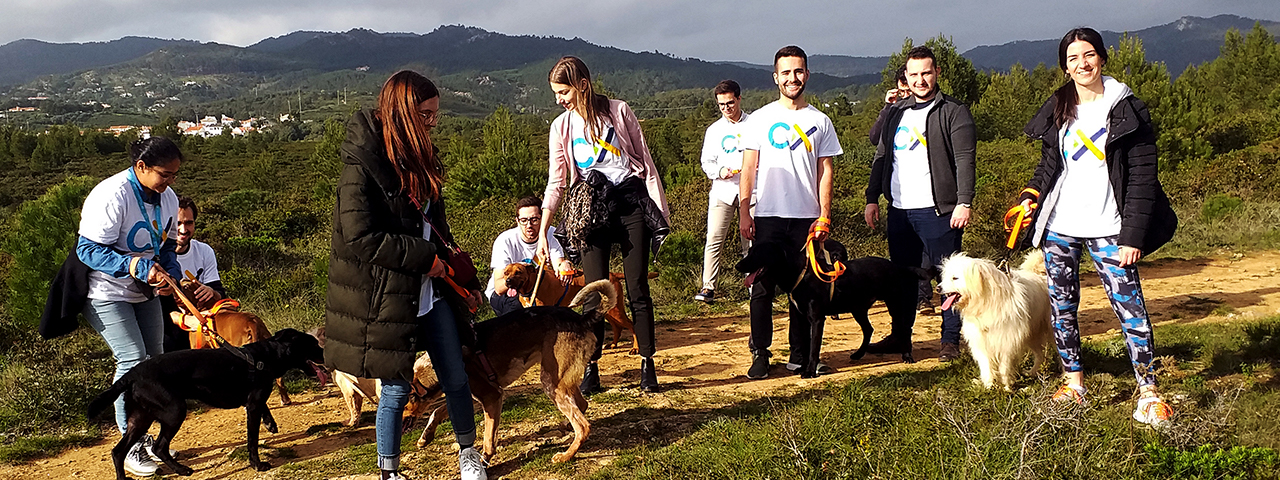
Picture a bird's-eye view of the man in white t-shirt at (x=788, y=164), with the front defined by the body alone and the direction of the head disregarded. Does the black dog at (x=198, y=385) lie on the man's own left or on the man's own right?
on the man's own right

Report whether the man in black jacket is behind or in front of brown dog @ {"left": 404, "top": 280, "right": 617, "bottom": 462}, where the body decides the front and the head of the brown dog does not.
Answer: behind

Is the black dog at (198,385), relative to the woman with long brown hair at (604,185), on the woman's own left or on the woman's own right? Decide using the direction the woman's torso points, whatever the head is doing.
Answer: on the woman's own right

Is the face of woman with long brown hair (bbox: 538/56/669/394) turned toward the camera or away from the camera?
toward the camera

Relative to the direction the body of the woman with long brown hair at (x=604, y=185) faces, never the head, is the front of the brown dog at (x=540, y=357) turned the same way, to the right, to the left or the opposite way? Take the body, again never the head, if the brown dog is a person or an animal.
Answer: to the right

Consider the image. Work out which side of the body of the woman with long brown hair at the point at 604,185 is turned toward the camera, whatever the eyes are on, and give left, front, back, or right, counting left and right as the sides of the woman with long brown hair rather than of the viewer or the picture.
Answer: front

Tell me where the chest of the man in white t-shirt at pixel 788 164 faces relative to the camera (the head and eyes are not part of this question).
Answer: toward the camera

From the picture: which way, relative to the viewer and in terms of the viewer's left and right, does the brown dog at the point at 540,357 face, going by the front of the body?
facing to the left of the viewer

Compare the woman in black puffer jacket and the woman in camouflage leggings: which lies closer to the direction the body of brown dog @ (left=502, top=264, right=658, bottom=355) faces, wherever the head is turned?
the woman in black puffer jacket

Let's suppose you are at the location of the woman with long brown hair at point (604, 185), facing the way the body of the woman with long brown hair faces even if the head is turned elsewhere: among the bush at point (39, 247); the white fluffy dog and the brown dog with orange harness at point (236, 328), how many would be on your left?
1

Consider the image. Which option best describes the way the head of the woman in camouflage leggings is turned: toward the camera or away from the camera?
toward the camera

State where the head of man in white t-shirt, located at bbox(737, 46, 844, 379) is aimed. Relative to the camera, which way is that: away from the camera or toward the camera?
toward the camera

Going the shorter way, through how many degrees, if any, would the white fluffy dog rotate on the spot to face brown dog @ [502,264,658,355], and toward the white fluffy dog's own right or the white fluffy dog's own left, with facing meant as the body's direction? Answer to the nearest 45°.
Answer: approximately 45° to the white fluffy dog's own right

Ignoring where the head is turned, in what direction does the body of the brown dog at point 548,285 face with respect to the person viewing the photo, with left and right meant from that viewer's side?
facing to the left of the viewer

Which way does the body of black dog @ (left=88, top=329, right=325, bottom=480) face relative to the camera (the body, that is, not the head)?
to the viewer's right
